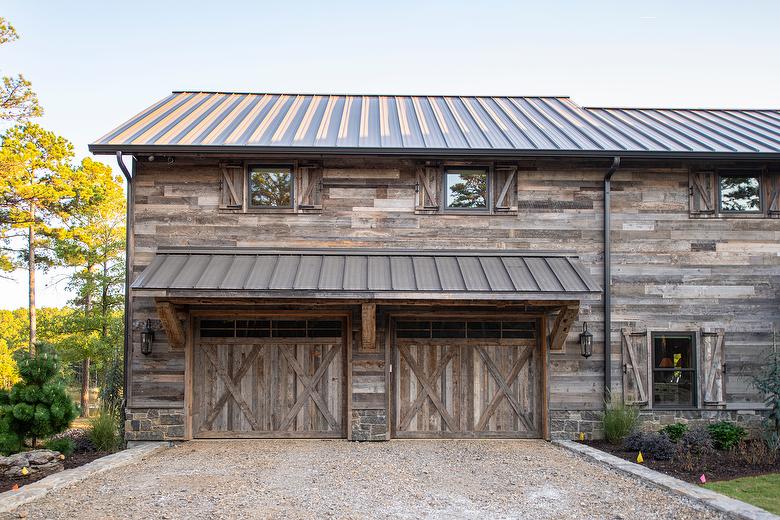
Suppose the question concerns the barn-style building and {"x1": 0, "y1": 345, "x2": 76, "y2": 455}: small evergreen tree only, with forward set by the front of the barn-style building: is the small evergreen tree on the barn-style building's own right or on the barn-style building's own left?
on the barn-style building's own right

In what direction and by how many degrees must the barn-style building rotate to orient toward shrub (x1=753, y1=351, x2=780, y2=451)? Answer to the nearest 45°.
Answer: approximately 90° to its left

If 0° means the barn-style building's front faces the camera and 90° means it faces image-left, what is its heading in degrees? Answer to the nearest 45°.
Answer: approximately 0°

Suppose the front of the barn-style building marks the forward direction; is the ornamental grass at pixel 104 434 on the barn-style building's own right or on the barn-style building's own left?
on the barn-style building's own right

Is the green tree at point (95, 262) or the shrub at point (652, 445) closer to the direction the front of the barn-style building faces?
the shrub

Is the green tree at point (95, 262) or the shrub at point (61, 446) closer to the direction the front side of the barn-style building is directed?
the shrub

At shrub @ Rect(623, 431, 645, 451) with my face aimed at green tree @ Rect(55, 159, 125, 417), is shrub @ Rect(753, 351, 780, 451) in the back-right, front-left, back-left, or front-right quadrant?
back-right

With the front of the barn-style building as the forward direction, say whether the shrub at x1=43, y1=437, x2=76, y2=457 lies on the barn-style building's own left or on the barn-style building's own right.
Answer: on the barn-style building's own right
